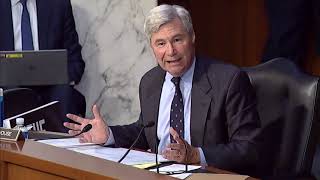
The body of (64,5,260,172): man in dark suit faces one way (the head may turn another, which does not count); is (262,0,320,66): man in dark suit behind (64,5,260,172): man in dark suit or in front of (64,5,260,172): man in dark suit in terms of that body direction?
behind

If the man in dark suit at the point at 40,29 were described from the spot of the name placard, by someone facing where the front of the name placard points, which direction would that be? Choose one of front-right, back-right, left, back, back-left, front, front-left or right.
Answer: back-right

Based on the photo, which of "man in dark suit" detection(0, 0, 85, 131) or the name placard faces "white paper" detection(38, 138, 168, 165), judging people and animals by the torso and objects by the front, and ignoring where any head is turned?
the man in dark suit

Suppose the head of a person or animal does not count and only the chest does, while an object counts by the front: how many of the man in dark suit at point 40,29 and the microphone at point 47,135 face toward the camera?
1

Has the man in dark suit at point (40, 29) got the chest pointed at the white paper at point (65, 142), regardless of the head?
yes

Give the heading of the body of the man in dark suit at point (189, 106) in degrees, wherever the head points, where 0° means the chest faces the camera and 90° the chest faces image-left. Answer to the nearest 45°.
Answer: approximately 45°
